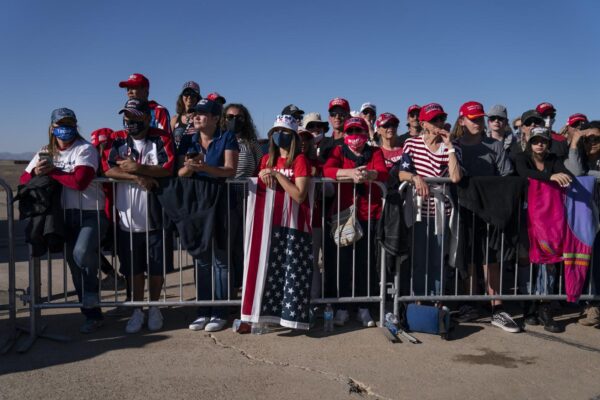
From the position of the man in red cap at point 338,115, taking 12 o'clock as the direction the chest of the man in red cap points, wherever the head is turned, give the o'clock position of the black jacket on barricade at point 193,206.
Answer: The black jacket on barricade is roughly at 1 o'clock from the man in red cap.

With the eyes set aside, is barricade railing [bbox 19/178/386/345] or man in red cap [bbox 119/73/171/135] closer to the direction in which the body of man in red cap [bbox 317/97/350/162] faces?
the barricade railing

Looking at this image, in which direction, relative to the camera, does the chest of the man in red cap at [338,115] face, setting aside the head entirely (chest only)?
toward the camera

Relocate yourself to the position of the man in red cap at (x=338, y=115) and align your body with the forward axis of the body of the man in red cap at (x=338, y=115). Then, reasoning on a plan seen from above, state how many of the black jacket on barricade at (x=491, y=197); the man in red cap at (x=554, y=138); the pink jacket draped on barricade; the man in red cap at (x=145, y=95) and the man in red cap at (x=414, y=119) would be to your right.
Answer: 1

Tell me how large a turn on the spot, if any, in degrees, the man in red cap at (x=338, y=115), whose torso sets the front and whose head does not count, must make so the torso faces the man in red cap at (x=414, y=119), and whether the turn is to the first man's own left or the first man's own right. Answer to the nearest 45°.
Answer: approximately 135° to the first man's own left

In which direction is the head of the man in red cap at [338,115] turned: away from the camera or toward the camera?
toward the camera

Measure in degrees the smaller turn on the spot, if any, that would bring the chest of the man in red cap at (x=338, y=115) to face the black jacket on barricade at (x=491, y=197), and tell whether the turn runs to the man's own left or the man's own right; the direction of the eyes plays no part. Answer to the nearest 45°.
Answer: approximately 45° to the man's own left

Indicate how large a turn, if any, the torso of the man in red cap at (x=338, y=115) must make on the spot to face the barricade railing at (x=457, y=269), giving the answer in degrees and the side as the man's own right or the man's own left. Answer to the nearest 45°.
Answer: approximately 45° to the man's own left

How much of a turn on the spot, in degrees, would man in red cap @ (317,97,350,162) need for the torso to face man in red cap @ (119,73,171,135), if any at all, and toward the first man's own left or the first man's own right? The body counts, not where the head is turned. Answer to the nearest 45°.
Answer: approximately 90° to the first man's own right

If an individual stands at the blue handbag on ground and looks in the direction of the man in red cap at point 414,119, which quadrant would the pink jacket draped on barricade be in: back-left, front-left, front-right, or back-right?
front-right
